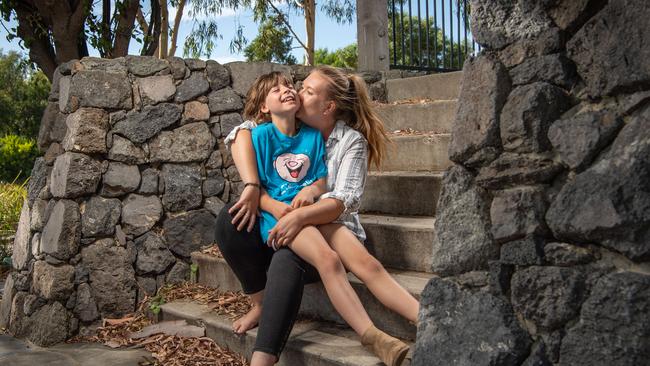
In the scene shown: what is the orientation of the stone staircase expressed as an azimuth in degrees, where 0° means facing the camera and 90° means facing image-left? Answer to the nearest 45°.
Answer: approximately 0°

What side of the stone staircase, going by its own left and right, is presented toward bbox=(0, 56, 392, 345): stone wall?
right

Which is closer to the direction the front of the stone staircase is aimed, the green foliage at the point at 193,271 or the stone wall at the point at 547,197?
the stone wall

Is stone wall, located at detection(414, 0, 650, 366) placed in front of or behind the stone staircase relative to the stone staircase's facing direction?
in front

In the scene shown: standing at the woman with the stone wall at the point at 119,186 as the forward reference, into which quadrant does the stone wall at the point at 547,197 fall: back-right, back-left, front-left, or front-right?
back-left
